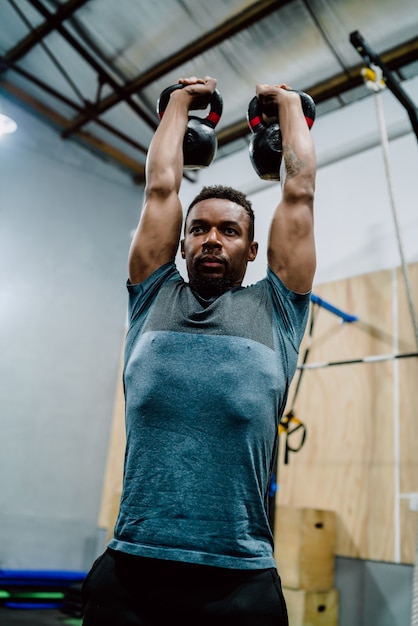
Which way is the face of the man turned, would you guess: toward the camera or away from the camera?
toward the camera

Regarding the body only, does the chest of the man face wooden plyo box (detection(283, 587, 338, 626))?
no

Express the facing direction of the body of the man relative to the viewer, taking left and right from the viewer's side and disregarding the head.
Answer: facing the viewer

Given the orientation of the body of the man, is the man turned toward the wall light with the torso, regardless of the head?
no

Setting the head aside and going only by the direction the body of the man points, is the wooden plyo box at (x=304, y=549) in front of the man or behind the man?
behind

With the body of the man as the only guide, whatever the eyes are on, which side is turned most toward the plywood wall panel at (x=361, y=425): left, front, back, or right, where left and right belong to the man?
back
